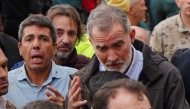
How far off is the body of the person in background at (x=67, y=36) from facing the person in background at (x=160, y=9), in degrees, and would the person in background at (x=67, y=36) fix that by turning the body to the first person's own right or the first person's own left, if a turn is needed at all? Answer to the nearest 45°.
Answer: approximately 135° to the first person's own left

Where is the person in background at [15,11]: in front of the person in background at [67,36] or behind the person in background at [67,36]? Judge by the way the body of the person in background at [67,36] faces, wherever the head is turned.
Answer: behind

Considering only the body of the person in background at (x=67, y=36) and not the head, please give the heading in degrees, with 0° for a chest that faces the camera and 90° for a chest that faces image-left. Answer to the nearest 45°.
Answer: approximately 0°

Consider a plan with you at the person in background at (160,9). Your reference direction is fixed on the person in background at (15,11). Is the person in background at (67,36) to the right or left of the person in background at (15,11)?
left
